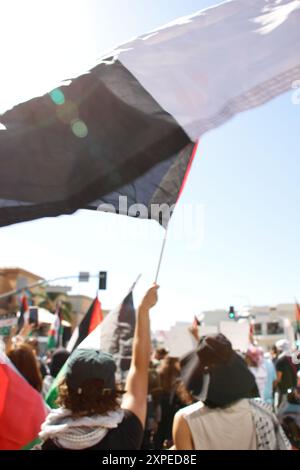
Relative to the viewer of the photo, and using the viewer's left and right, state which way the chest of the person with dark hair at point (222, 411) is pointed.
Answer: facing away from the viewer

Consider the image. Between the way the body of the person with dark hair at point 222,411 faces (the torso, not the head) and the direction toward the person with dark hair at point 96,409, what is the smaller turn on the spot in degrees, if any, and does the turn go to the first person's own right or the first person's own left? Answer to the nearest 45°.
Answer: approximately 135° to the first person's own left

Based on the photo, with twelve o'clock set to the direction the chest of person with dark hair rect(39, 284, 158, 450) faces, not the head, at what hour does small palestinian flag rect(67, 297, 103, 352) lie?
The small palestinian flag is roughly at 12 o'clock from the person with dark hair.

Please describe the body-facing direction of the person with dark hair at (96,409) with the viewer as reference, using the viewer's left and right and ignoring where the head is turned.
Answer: facing away from the viewer

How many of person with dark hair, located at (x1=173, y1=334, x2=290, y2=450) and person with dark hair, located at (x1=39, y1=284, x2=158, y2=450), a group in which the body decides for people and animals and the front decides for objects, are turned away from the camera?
2

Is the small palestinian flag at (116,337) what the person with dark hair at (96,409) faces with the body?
yes

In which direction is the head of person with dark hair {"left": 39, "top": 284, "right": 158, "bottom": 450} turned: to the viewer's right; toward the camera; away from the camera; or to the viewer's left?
away from the camera
